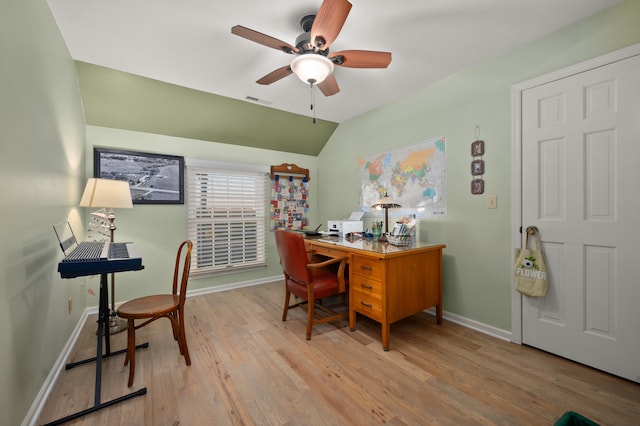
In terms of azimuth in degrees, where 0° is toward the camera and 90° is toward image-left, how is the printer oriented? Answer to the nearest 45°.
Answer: approximately 45°

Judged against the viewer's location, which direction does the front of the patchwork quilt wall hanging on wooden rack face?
facing the viewer and to the right of the viewer

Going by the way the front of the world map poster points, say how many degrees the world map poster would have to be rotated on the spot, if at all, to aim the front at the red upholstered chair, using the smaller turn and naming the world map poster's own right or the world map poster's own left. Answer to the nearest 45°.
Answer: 0° — it already faces it

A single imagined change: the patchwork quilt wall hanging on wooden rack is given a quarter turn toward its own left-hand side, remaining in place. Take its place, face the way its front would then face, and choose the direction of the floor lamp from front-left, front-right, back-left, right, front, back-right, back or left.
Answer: back

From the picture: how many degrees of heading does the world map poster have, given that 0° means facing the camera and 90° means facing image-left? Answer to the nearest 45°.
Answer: approximately 45°

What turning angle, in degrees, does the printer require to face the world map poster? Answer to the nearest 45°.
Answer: approximately 135° to its left

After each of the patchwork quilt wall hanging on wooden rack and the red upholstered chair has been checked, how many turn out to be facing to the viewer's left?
0

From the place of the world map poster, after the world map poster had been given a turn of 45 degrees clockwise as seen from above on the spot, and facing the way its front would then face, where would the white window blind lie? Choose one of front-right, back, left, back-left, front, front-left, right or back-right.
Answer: front

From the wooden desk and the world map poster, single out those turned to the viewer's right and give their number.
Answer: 0

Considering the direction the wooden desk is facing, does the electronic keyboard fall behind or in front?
in front

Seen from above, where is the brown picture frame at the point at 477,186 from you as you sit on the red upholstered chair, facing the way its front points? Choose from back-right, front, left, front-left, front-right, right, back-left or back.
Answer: front-right

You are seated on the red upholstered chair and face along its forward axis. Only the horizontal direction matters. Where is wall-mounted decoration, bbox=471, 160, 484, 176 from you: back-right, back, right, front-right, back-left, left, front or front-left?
front-right

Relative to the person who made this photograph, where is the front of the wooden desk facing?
facing the viewer and to the left of the viewer

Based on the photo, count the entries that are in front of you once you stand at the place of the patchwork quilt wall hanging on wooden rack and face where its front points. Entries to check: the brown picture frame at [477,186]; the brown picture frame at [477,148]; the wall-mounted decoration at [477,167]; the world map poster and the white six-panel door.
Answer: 5
